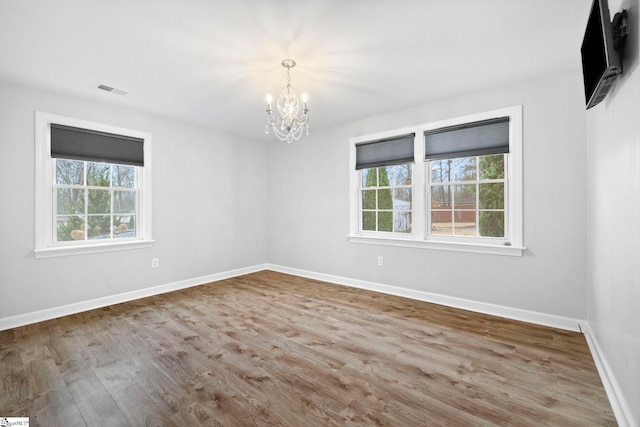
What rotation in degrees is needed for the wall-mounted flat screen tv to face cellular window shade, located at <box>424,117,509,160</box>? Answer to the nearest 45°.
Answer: approximately 45° to its right

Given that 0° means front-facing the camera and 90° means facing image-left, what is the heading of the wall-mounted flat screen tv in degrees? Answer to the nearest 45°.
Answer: approximately 90°

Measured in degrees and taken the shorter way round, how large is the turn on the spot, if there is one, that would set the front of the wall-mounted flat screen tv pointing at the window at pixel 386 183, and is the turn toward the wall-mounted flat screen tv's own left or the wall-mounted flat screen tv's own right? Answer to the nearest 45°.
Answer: approximately 45° to the wall-mounted flat screen tv's own right
